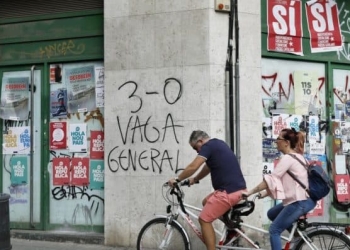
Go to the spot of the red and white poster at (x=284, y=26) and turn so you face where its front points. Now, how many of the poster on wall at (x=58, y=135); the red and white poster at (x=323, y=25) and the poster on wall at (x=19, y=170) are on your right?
2

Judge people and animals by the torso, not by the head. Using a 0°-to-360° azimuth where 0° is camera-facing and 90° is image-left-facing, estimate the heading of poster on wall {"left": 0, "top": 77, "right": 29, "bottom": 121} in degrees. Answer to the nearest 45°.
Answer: approximately 0°

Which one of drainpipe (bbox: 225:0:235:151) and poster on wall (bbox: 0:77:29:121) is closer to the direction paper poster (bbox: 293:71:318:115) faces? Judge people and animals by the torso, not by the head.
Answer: the drainpipe

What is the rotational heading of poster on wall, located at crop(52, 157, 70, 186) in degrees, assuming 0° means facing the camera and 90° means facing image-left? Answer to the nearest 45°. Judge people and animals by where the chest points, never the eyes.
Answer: approximately 0°

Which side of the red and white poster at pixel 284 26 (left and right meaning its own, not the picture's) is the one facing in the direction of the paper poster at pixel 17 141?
right
